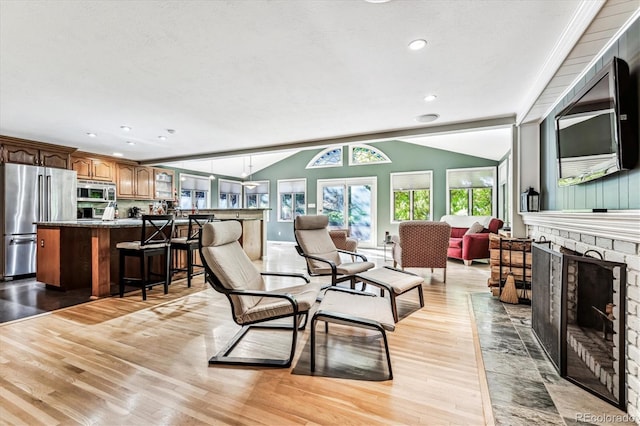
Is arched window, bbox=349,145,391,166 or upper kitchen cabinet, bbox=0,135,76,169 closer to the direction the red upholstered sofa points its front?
the upper kitchen cabinet

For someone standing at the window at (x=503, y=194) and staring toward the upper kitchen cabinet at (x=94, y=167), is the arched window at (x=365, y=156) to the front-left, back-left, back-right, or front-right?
front-right

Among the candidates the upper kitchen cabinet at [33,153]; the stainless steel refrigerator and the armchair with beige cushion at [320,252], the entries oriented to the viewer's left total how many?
0

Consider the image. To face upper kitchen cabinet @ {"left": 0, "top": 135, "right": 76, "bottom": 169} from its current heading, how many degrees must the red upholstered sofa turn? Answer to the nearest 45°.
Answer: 0° — it already faces it

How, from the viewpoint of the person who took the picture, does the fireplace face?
facing the viewer and to the left of the viewer

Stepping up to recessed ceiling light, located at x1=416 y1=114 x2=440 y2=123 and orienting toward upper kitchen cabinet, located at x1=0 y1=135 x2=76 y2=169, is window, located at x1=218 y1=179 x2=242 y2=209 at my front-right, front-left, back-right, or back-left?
front-right

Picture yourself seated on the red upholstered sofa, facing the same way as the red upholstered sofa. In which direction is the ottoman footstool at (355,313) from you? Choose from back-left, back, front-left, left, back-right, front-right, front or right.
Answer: front-left

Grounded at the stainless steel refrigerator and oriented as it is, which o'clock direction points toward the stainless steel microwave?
The stainless steel microwave is roughly at 9 o'clock from the stainless steel refrigerator.

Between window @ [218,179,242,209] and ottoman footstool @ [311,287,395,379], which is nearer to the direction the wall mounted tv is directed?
the ottoman footstool

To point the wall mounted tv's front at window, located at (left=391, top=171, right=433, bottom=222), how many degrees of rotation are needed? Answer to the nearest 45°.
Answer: approximately 90° to its right

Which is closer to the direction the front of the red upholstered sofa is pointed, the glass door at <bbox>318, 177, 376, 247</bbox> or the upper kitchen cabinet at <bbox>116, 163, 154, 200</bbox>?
the upper kitchen cabinet

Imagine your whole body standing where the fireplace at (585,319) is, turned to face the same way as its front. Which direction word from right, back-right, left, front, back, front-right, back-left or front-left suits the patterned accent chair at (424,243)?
right

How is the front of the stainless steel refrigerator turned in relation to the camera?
facing the viewer and to the right of the viewer

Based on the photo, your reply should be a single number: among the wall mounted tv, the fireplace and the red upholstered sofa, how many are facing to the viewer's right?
0

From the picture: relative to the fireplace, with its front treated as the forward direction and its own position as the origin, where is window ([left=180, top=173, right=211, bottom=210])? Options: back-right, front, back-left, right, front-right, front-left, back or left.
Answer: front-right

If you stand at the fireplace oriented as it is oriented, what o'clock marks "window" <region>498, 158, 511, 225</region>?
The window is roughly at 4 o'clock from the fireplace.
